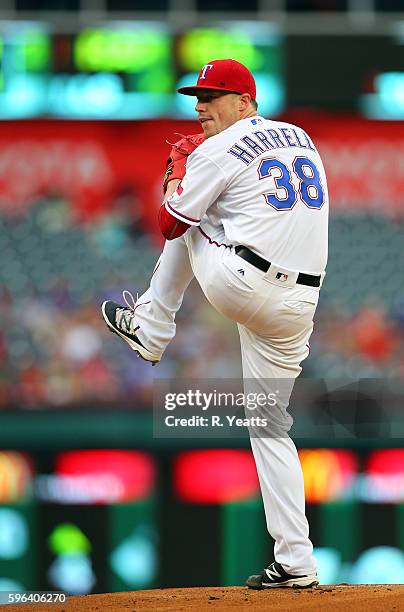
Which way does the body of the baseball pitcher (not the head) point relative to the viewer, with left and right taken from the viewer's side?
facing away from the viewer and to the left of the viewer
